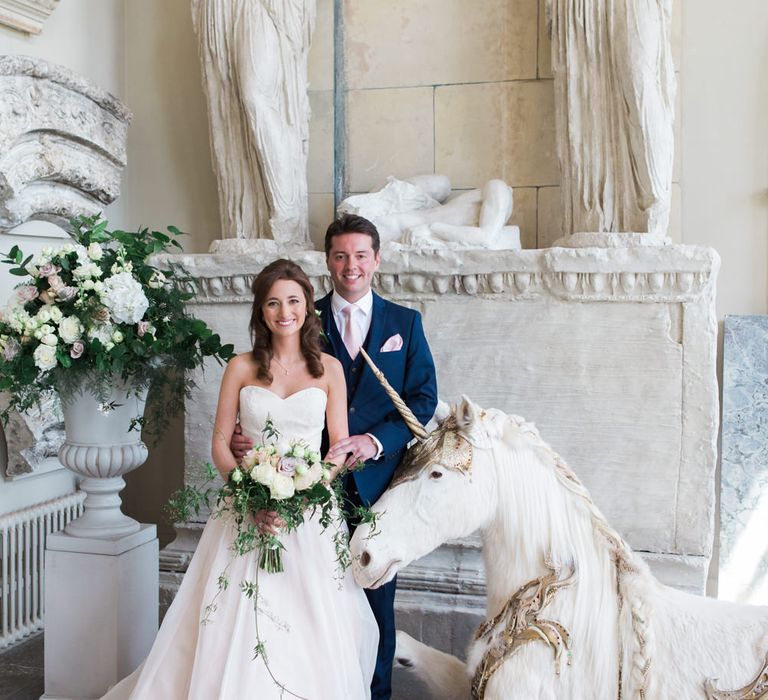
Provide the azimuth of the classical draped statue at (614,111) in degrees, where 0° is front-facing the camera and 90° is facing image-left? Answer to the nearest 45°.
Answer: approximately 0°

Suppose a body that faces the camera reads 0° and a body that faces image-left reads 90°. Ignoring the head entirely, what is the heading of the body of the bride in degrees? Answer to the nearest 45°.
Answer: approximately 0°

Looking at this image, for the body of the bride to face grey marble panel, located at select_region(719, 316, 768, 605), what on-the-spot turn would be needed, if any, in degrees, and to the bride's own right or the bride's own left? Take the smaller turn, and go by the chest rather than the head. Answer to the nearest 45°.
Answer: approximately 135° to the bride's own left

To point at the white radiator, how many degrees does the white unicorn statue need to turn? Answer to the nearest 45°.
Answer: approximately 45° to its right

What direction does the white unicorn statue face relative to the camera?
to the viewer's left

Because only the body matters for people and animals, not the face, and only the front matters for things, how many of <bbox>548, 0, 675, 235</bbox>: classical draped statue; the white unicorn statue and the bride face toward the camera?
2

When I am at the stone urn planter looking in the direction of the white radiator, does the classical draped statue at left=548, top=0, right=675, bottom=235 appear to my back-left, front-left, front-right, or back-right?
back-right

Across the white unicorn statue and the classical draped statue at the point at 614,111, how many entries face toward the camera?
1

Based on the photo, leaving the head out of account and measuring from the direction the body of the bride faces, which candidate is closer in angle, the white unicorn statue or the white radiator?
the white unicorn statue
